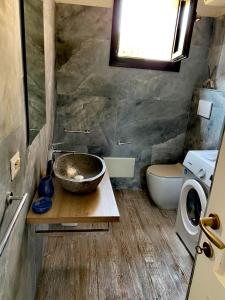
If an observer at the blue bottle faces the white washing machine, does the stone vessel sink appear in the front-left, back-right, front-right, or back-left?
front-left

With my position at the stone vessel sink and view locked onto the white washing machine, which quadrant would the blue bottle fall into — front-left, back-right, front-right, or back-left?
back-right

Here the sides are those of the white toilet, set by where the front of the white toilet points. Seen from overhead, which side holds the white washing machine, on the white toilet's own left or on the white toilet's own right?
on the white toilet's own left
